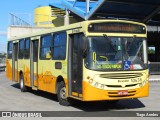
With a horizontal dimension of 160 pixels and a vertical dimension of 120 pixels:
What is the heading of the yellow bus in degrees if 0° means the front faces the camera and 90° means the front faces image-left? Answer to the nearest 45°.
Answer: approximately 315°
